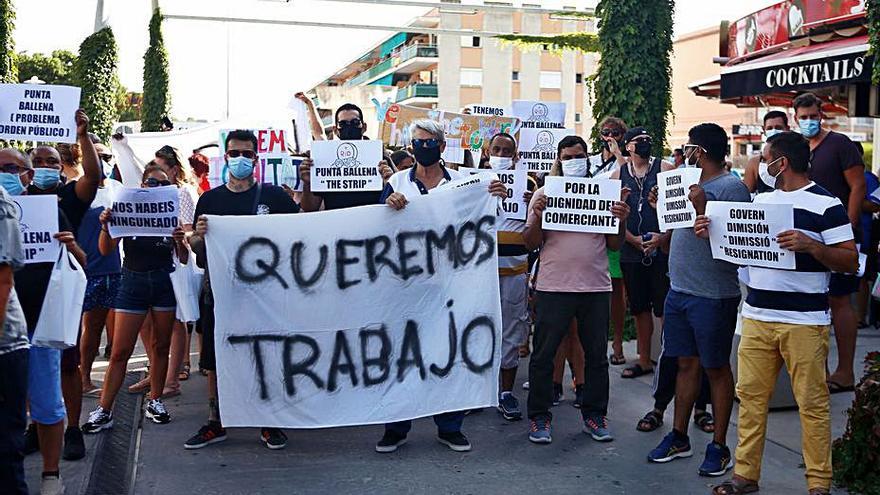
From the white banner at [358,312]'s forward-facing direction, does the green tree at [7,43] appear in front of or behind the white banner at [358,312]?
behind

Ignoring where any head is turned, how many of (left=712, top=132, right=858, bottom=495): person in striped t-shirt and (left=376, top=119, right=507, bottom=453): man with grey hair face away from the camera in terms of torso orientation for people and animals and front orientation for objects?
0

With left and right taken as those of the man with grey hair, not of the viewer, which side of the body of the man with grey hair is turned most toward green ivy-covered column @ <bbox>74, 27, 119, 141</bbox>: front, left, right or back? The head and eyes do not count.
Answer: back

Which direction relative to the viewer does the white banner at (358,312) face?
toward the camera

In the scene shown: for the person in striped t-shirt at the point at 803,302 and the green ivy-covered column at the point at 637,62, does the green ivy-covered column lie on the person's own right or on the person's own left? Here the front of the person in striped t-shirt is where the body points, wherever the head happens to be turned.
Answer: on the person's own right

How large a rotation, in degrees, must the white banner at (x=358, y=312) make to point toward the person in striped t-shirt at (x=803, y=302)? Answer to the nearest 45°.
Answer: approximately 45° to its left

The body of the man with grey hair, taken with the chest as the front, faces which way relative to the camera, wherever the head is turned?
toward the camera

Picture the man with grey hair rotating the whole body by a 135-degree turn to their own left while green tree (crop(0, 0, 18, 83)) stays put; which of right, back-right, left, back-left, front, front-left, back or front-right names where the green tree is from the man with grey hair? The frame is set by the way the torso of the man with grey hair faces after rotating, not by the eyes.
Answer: left

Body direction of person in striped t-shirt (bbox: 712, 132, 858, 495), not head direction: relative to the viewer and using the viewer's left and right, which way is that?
facing the viewer and to the left of the viewer

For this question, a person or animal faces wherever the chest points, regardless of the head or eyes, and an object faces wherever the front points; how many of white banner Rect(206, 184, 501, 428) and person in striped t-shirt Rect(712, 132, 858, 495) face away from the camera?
0
